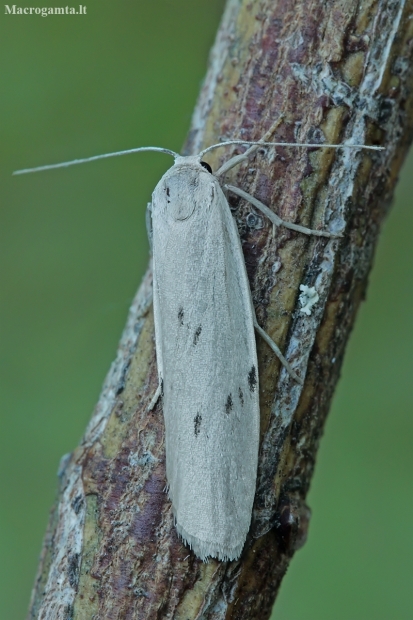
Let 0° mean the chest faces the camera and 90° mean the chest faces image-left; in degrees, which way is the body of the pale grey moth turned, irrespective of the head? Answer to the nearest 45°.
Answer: approximately 180°
